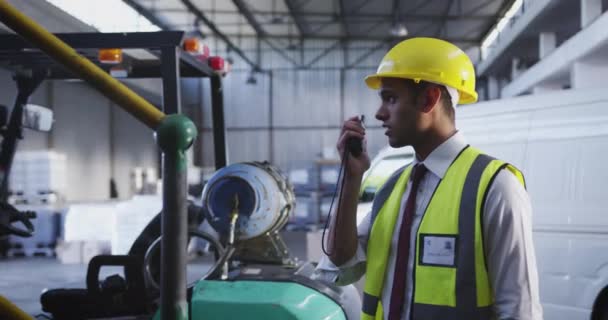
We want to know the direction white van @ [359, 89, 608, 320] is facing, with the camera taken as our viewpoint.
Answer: facing away from the viewer and to the left of the viewer

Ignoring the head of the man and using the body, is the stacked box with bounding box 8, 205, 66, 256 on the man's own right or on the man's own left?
on the man's own right

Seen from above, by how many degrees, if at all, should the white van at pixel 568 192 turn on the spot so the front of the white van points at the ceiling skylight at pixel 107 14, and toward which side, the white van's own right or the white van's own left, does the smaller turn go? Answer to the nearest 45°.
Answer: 0° — it already faces it

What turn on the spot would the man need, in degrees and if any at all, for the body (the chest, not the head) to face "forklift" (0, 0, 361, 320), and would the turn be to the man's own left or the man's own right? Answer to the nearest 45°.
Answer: approximately 90° to the man's own right

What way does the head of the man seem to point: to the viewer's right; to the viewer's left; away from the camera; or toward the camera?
to the viewer's left

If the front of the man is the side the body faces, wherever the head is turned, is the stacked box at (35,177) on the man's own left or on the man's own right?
on the man's own right

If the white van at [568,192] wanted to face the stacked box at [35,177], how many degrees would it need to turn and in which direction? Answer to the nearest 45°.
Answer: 0° — it already faces it

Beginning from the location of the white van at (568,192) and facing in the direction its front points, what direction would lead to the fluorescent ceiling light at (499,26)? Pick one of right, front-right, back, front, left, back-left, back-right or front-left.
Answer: front-right

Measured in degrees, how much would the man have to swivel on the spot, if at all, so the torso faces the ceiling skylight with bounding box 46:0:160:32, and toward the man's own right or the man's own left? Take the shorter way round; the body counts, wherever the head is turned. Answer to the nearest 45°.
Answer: approximately 90° to the man's own right

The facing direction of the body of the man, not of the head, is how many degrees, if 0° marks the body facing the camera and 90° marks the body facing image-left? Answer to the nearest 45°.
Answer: approximately 45°

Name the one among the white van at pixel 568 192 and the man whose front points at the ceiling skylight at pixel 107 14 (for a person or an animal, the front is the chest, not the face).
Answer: the white van
